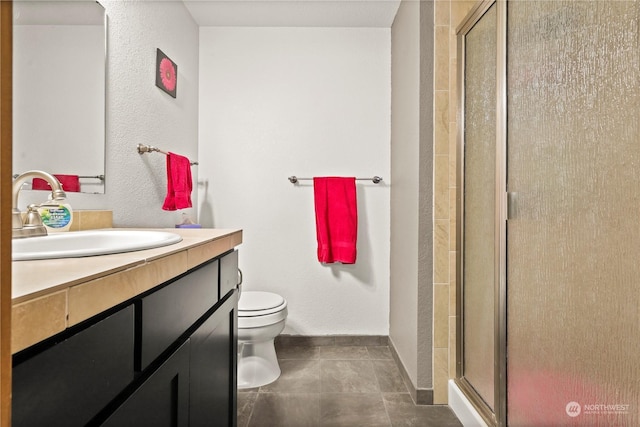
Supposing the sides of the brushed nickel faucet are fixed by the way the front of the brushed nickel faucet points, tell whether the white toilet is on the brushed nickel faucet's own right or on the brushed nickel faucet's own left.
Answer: on the brushed nickel faucet's own left

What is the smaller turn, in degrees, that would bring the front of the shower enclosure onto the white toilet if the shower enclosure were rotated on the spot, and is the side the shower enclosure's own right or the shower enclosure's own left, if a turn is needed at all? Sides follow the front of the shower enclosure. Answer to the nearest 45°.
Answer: approximately 45° to the shower enclosure's own right

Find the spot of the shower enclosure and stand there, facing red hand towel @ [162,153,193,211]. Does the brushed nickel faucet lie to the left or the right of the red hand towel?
left

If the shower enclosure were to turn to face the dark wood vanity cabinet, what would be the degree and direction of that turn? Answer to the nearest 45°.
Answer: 0° — it already faces it

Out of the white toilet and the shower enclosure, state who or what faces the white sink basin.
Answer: the shower enclosure

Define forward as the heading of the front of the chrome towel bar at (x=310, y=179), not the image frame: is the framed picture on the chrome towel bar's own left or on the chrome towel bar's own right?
on the chrome towel bar's own right

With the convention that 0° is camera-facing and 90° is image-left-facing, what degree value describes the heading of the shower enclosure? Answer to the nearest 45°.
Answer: approximately 45°

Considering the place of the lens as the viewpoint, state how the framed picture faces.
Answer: facing the viewer and to the right of the viewer

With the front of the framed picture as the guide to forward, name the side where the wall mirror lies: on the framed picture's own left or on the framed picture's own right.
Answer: on the framed picture's own right

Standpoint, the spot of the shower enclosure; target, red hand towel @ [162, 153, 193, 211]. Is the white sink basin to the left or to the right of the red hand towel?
left
